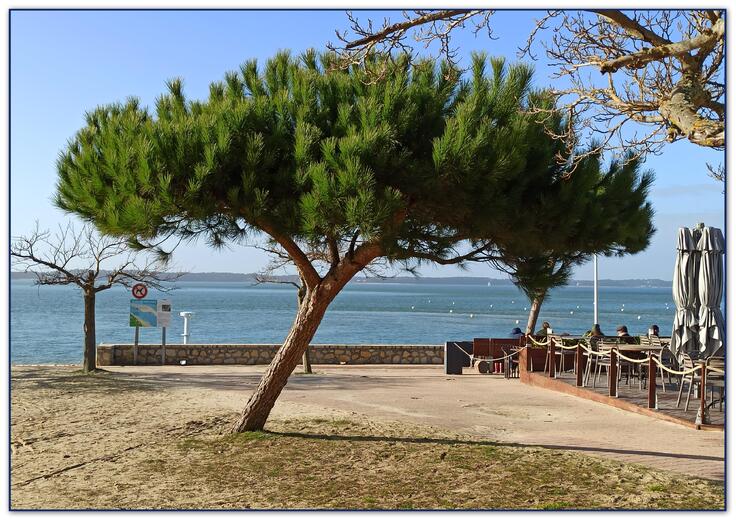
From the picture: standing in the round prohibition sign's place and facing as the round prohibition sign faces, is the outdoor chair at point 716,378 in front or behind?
in front

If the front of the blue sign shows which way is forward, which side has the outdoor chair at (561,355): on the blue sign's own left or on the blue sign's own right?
on the blue sign's own left

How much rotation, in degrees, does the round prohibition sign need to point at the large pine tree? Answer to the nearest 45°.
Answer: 0° — it already faces it

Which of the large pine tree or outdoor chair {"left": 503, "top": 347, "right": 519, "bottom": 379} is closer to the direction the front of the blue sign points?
the large pine tree

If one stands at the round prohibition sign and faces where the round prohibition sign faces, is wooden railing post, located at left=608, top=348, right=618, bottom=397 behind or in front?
in front

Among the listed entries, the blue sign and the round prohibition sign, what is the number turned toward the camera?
2

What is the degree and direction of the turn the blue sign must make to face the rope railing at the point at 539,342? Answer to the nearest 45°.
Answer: approximately 45° to its left

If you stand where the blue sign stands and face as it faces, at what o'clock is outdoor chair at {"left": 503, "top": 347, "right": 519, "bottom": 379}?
The outdoor chair is roughly at 10 o'clock from the blue sign.

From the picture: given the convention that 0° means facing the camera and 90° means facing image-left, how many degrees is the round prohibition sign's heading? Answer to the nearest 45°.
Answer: approximately 0°
